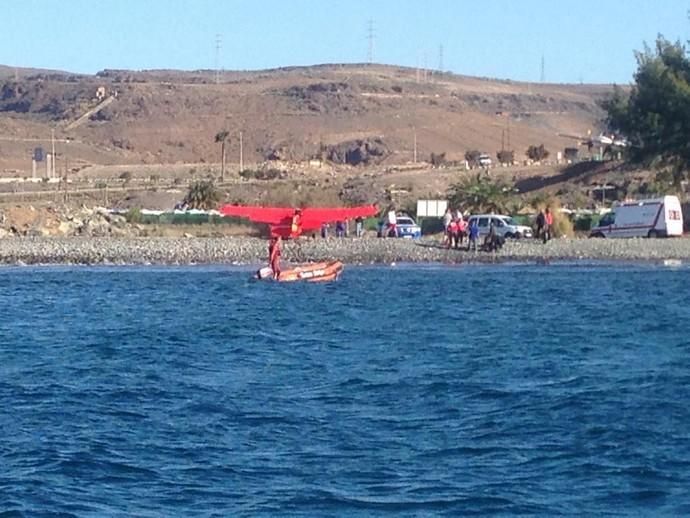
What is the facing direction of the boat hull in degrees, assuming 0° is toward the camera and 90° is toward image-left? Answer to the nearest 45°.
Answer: approximately 270°
